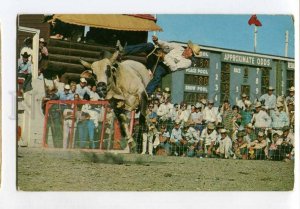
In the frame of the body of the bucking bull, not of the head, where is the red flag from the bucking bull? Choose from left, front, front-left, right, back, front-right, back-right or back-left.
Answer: back-left

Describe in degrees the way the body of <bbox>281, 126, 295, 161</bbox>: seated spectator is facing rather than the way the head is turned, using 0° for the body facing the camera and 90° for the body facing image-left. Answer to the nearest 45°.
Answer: approximately 45°

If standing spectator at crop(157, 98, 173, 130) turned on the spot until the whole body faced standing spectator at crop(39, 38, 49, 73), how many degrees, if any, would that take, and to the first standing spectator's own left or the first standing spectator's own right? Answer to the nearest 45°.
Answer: approximately 90° to the first standing spectator's own right

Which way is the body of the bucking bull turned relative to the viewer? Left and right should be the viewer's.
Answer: facing the viewer and to the left of the viewer

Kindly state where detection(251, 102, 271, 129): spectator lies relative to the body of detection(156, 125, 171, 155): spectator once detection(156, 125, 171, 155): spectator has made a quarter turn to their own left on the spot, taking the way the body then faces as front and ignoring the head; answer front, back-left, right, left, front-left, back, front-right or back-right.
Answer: front

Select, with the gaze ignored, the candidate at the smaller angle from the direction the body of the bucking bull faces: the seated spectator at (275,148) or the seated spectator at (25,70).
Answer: the seated spectator at (25,70)

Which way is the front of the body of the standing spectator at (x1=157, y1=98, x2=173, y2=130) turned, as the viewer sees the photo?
toward the camera

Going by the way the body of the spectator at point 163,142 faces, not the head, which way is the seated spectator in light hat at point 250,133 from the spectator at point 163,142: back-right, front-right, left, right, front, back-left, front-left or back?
left

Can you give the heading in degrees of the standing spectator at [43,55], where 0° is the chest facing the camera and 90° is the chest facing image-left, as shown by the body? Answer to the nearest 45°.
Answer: approximately 315°

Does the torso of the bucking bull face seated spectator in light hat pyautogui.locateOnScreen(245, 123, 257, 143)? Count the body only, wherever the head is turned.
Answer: no

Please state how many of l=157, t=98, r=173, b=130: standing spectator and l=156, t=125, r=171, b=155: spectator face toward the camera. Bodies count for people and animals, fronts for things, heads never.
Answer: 2

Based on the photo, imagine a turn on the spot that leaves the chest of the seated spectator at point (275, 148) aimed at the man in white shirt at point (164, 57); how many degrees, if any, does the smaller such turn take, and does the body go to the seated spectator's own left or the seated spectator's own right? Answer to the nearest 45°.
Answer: approximately 45° to the seated spectator's own right

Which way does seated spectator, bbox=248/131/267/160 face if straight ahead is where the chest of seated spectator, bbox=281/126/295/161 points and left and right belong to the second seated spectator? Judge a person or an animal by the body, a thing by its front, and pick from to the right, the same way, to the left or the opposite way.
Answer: the same way

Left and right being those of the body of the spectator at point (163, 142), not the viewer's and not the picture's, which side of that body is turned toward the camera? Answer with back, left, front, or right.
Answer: front

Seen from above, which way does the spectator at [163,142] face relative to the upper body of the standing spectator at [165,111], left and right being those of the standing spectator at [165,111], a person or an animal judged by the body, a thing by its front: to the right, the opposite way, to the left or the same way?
the same way

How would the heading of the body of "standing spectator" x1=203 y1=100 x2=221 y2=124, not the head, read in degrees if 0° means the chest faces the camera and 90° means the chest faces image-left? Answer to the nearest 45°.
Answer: approximately 0°

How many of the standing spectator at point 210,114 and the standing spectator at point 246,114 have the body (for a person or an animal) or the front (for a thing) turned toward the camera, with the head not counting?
2
